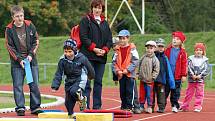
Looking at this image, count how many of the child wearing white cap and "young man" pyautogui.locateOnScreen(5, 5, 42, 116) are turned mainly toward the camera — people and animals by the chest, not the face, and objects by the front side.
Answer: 2

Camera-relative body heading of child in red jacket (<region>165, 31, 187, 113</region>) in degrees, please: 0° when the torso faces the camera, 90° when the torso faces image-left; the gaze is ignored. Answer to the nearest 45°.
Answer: approximately 45°

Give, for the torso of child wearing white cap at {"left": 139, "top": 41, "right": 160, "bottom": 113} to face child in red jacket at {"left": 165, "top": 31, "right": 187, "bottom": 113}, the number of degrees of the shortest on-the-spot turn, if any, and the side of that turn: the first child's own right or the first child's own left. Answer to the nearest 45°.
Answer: approximately 135° to the first child's own left

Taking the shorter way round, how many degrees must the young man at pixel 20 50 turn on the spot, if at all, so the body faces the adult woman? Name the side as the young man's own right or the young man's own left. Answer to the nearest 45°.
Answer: approximately 90° to the young man's own left

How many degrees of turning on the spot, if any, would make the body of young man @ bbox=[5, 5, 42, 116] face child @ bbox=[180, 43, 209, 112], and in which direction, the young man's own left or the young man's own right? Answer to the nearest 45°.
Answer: approximately 90° to the young man's own left

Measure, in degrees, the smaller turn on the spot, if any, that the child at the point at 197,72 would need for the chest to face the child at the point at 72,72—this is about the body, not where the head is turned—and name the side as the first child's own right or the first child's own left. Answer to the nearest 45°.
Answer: approximately 45° to the first child's own right

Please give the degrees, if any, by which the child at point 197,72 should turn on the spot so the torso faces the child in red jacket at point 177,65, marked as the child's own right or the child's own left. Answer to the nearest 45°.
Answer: approximately 45° to the child's own right

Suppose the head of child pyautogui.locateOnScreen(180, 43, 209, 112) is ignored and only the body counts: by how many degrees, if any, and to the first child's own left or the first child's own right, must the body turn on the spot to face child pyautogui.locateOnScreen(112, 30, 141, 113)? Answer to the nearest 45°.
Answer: approximately 45° to the first child's own right

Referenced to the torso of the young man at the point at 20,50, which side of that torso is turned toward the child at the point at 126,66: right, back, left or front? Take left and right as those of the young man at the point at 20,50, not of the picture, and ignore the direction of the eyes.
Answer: left
